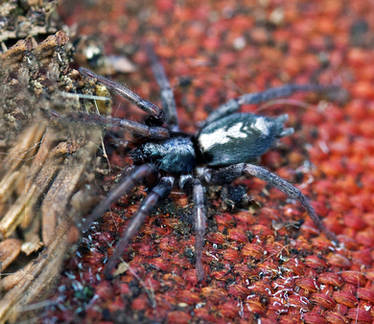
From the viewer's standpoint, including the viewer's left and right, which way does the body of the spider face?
facing to the left of the viewer
